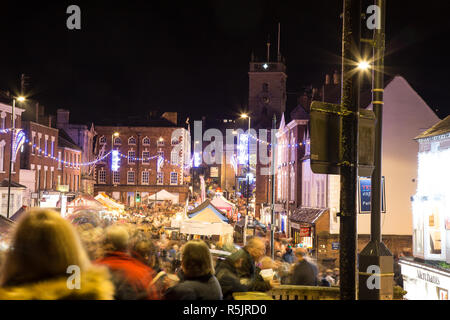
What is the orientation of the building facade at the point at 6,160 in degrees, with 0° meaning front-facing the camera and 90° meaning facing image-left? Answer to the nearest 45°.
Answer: approximately 315°

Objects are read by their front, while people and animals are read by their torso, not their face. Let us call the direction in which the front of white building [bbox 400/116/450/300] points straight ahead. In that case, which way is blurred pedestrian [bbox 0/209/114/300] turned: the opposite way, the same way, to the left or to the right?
to the right

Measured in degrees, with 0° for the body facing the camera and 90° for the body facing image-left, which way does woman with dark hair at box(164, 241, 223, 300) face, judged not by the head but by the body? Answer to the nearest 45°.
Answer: approximately 180°

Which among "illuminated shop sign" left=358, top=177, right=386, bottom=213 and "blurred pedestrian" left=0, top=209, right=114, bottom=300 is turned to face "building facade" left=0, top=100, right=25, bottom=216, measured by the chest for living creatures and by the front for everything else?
the blurred pedestrian

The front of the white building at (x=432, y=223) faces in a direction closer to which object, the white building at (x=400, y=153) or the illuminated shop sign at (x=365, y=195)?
the illuminated shop sign

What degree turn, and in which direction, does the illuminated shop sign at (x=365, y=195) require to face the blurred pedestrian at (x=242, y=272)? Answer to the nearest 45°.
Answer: approximately 45° to its right

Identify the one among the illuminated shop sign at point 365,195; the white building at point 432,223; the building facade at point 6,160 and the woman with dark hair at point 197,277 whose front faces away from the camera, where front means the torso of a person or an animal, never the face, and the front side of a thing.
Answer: the woman with dark hair

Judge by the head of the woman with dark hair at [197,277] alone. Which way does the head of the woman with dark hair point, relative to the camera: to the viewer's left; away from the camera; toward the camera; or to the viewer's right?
away from the camera

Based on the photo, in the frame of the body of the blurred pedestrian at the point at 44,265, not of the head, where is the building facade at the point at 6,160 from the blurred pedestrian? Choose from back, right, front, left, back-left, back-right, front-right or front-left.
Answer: front

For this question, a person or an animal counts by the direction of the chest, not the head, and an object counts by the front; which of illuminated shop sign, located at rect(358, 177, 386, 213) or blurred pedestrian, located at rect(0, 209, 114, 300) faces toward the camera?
the illuminated shop sign

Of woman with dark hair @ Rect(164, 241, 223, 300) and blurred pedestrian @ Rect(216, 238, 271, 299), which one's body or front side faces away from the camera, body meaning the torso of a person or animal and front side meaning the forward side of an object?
the woman with dark hair

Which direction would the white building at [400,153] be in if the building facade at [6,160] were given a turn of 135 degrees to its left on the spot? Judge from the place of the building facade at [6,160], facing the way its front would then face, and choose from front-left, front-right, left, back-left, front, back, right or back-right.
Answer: back-right

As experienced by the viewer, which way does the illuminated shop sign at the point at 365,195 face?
facing the viewer

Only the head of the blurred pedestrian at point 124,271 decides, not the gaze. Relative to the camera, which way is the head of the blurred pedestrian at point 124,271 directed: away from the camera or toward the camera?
away from the camera

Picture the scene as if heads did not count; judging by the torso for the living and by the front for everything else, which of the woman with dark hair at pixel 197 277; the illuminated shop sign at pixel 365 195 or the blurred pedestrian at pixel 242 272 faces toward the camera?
the illuminated shop sign

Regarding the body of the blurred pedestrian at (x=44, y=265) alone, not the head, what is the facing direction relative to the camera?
away from the camera
